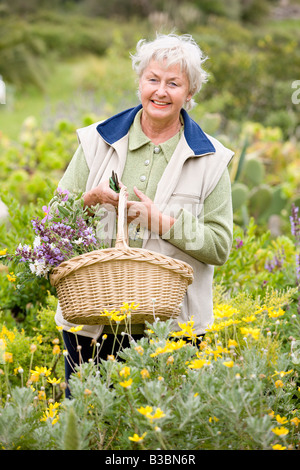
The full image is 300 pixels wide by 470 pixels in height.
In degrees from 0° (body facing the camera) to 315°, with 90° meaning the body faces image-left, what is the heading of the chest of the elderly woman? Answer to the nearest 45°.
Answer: approximately 0°
